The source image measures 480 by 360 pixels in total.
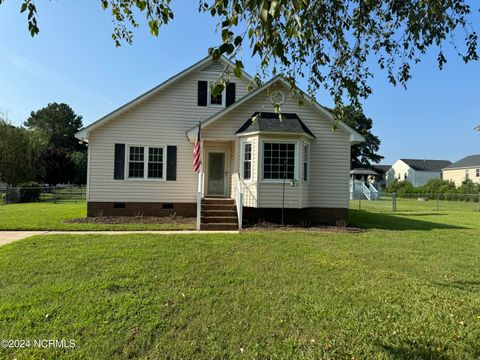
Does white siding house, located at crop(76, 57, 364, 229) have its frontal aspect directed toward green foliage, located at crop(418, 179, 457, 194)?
no

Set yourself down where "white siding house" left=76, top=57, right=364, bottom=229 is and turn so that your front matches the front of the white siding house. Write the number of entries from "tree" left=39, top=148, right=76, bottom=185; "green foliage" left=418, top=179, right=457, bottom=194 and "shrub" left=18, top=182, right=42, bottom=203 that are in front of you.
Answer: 0

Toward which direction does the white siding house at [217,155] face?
toward the camera

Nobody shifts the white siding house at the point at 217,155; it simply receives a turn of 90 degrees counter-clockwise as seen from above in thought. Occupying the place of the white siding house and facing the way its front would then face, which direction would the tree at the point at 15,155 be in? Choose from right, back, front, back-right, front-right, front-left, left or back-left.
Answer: back-left

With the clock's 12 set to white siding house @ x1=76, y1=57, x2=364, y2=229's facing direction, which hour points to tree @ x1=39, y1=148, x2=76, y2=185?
The tree is roughly at 5 o'clock from the white siding house.

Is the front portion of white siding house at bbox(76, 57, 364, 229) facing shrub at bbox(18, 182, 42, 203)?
no
